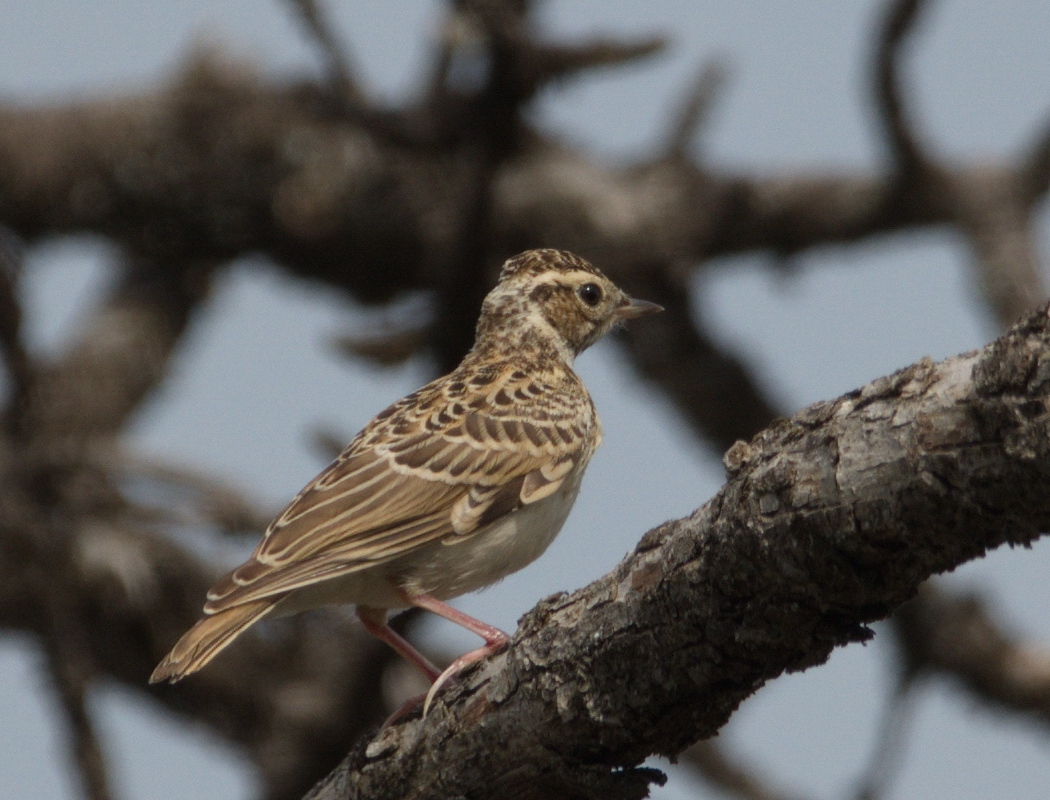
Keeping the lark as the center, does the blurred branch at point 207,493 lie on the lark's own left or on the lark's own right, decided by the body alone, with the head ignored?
on the lark's own left

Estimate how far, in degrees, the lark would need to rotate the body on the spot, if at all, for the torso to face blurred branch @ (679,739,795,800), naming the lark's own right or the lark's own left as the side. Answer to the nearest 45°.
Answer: approximately 45° to the lark's own left

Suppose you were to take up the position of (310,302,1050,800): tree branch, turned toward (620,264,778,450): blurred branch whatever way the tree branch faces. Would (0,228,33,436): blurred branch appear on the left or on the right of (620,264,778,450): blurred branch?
left

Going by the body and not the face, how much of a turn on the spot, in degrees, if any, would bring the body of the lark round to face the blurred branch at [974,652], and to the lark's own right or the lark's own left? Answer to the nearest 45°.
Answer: approximately 45° to the lark's own left

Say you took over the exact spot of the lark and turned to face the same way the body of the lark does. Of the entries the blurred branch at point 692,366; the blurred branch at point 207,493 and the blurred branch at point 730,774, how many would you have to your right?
0

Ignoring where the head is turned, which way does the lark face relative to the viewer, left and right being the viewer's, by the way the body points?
facing to the right of the viewer

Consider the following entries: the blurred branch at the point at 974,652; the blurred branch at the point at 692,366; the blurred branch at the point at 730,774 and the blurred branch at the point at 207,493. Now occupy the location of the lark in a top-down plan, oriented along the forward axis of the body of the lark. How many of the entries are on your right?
0

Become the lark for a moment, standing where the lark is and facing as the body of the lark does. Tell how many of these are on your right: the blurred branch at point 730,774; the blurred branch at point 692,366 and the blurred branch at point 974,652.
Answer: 0
